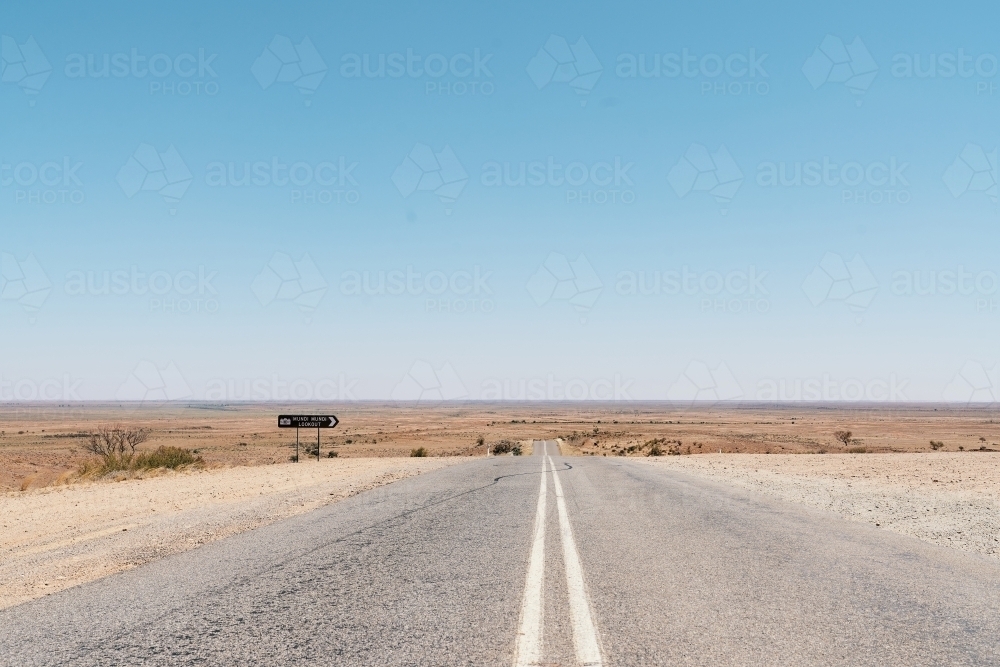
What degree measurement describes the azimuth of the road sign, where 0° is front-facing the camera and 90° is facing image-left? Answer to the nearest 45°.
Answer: approximately 0°
